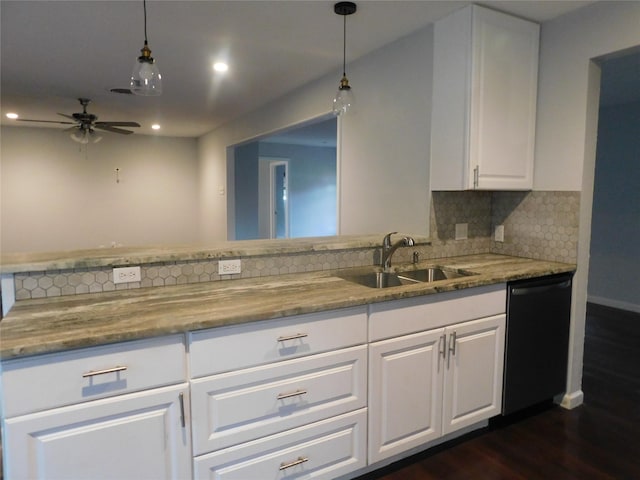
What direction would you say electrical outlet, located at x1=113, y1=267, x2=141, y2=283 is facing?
toward the camera

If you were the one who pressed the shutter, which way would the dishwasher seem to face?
facing the viewer and to the right of the viewer

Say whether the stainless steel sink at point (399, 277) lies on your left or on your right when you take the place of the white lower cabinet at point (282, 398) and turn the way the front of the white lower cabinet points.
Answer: on your left

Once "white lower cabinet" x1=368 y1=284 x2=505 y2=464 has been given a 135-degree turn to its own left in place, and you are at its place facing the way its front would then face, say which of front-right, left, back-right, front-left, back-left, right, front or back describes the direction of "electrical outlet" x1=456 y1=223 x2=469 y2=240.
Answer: front

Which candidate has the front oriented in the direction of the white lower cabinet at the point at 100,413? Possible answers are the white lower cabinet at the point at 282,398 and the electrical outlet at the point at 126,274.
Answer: the electrical outlet

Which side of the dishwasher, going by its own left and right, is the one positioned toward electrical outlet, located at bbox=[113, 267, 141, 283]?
right

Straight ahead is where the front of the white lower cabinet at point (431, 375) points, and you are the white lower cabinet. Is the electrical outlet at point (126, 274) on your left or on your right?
on your right

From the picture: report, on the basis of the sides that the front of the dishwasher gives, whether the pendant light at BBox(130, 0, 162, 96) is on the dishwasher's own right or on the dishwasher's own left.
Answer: on the dishwasher's own right

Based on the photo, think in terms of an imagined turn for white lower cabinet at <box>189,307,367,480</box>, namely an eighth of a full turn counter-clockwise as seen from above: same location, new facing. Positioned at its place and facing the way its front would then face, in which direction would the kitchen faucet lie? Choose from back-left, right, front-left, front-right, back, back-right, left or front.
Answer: front-left

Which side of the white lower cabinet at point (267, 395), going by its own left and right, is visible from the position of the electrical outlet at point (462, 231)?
left
